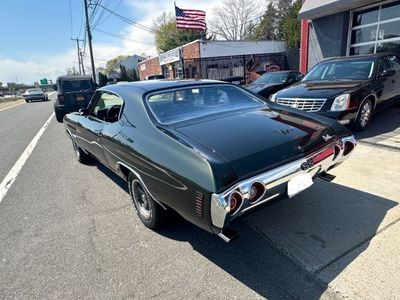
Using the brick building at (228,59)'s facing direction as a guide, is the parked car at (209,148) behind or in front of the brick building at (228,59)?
in front

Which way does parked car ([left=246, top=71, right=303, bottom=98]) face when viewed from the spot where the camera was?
facing the viewer and to the left of the viewer

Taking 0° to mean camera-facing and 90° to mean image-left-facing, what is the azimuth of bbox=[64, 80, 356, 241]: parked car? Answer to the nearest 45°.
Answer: approximately 135°

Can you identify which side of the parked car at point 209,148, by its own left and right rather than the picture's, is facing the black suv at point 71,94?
front

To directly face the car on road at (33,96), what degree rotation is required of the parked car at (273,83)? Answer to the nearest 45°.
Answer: approximately 90° to its right

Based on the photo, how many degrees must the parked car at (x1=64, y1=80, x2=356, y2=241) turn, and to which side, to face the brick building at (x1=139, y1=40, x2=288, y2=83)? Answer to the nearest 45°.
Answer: approximately 45° to its right

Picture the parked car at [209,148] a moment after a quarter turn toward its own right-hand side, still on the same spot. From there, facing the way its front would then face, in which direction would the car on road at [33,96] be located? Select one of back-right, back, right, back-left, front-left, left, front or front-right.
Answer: left

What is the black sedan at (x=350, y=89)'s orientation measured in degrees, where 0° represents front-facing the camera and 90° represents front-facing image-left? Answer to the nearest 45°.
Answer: approximately 45°

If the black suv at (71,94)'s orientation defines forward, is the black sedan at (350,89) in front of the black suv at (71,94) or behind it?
behind

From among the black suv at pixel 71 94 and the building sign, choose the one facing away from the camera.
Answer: the black suv

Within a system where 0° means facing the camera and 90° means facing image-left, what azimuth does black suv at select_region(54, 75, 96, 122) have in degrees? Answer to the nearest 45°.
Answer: approximately 180°

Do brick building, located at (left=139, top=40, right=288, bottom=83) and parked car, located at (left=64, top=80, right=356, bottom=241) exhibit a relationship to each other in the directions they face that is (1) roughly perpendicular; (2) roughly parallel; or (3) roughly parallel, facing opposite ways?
roughly perpendicular

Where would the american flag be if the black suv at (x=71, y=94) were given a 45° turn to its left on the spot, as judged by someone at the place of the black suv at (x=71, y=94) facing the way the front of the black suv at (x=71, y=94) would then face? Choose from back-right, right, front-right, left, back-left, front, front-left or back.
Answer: right

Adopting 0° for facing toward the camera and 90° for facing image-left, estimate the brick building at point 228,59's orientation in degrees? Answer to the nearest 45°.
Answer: approximately 45°
